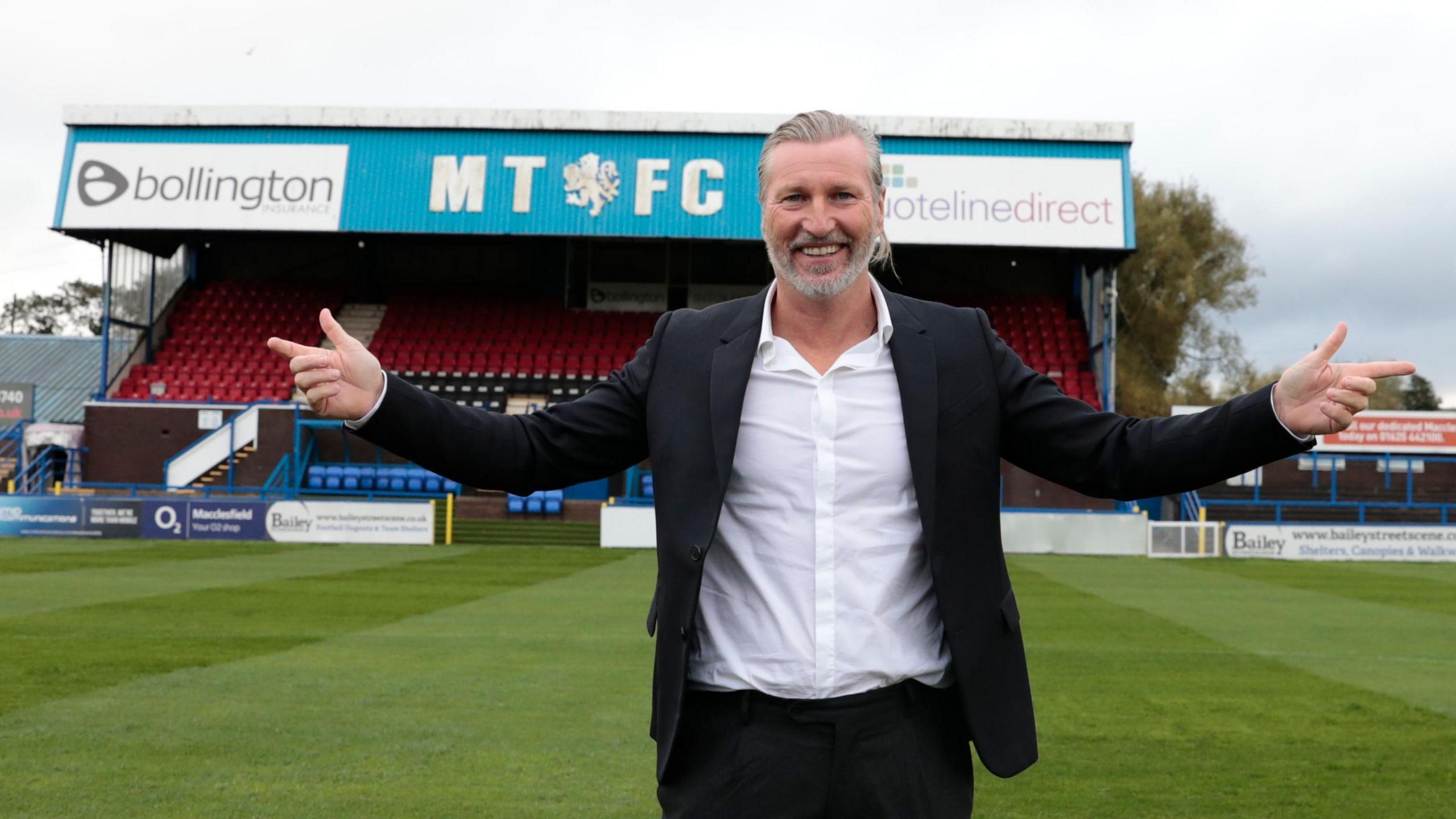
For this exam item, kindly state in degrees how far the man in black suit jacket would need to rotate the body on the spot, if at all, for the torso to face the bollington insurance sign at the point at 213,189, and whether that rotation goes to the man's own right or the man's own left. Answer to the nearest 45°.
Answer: approximately 135° to the man's own right

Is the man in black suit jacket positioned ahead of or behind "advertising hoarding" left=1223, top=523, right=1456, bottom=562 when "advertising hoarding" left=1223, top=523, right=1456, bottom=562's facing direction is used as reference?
ahead

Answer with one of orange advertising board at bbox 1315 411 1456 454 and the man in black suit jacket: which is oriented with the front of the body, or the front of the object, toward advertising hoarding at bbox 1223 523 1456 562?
the orange advertising board

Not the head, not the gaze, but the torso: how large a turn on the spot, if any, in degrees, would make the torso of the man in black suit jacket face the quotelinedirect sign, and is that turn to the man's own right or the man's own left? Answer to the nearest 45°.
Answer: approximately 180°

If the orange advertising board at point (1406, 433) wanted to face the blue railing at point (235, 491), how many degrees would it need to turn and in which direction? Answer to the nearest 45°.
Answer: approximately 45° to its right

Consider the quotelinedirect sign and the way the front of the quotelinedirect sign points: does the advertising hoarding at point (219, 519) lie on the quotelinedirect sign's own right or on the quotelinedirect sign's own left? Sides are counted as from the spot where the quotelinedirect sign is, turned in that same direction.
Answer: on the quotelinedirect sign's own right

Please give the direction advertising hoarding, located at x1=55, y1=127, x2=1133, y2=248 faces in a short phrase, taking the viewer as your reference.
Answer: facing the viewer

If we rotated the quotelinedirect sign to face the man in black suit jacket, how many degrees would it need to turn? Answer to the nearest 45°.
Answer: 0° — it already faces them

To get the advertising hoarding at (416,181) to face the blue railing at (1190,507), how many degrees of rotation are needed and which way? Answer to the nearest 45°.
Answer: approximately 90° to its left

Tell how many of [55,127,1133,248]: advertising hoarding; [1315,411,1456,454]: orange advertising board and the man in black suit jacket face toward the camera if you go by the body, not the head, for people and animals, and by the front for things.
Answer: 3
